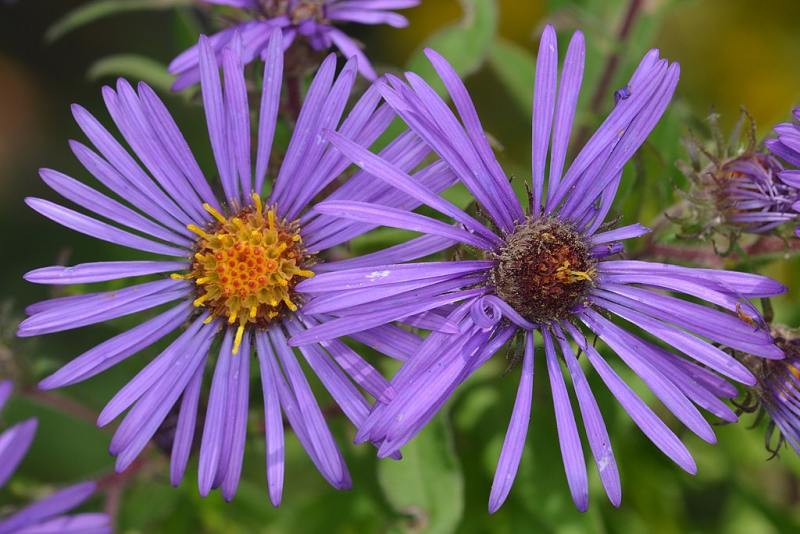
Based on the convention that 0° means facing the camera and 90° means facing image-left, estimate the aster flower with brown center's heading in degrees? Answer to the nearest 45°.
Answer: approximately 0°

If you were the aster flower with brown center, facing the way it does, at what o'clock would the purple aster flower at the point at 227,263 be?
The purple aster flower is roughly at 3 o'clock from the aster flower with brown center.

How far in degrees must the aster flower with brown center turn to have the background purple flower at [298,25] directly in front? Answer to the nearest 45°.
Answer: approximately 135° to its right

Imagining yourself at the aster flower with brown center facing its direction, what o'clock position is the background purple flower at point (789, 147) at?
The background purple flower is roughly at 8 o'clock from the aster flower with brown center.

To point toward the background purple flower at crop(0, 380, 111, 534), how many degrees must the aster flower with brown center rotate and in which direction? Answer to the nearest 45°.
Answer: approximately 90° to its right

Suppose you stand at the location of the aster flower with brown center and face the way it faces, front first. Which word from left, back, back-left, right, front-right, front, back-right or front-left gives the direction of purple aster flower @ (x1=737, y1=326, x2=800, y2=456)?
left

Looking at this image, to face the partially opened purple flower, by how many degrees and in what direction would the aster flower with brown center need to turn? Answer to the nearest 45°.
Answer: approximately 135° to its left
